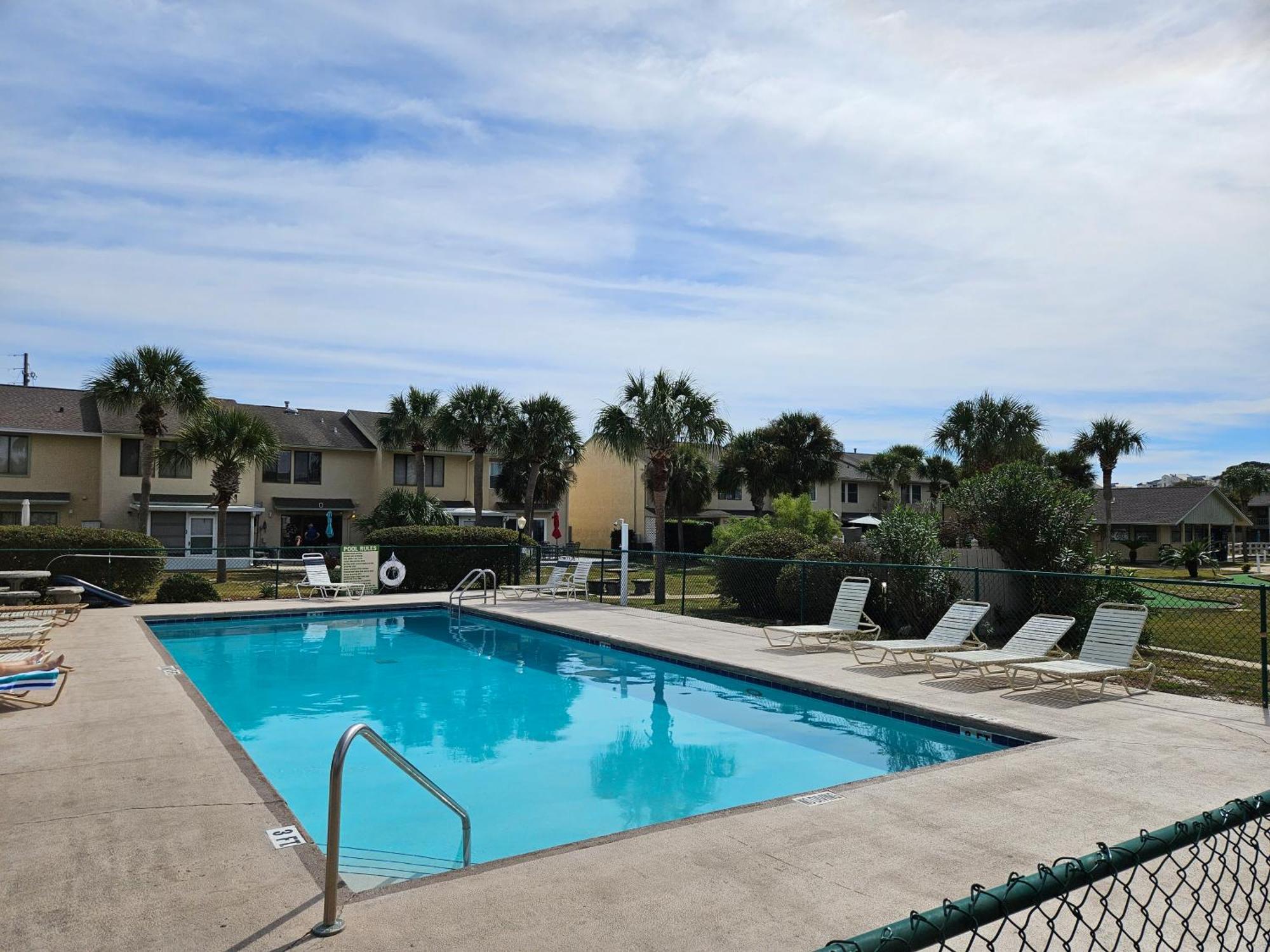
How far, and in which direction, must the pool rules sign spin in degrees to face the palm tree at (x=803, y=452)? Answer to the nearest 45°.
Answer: approximately 135° to its left

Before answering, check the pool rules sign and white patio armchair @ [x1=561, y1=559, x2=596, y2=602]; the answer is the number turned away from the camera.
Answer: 0

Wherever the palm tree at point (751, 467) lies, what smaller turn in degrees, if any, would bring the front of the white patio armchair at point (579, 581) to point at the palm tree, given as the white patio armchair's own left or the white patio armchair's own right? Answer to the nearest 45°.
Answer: approximately 135° to the white patio armchair's own right

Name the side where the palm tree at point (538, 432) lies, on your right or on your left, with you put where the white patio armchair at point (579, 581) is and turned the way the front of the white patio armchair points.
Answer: on your right

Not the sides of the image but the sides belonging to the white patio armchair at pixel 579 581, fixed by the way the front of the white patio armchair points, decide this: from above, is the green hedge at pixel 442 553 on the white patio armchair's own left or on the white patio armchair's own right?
on the white patio armchair's own right

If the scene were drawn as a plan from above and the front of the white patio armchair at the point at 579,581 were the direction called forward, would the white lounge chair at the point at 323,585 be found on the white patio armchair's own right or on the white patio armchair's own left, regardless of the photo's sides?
on the white patio armchair's own right

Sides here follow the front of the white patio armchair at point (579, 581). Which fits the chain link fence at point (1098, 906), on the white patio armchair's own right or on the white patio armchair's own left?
on the white patio armchair's own left

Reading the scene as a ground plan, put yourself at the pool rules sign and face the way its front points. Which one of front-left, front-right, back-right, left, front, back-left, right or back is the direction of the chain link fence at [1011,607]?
front-left

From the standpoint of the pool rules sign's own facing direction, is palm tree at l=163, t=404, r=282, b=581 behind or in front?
behind

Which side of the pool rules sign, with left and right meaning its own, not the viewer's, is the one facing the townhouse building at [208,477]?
back

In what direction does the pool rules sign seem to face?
toward the camera

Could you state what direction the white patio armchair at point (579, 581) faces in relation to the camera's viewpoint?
facing the viewer and to the left of the viewer

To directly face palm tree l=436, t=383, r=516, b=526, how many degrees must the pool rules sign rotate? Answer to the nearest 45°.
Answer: approximately 180°
